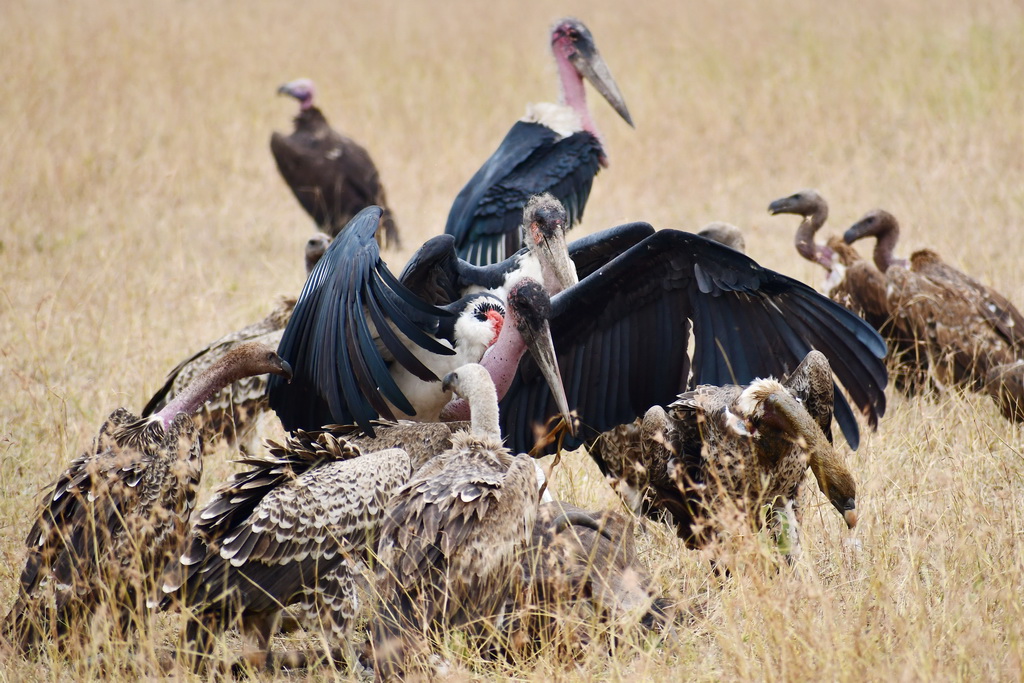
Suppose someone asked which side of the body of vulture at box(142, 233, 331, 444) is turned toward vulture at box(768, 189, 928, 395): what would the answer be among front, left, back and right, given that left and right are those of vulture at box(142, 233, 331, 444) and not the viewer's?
front

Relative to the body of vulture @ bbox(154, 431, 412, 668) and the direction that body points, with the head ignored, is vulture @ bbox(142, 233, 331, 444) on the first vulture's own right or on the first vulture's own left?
on the first vulture's own left

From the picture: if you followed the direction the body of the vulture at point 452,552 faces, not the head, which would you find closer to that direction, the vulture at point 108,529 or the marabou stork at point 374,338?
the marabou stork

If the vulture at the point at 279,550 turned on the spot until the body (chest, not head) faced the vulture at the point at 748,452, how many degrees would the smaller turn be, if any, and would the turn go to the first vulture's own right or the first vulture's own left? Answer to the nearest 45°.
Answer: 0° — it already faces it

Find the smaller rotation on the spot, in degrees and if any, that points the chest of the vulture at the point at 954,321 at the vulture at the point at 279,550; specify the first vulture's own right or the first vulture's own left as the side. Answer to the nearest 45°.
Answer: approximately 45° to the first vulture's own left

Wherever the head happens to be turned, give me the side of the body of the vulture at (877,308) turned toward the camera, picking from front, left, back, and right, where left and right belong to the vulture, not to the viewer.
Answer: left

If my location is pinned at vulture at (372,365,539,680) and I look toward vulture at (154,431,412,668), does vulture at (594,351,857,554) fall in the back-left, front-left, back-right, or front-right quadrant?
back-right

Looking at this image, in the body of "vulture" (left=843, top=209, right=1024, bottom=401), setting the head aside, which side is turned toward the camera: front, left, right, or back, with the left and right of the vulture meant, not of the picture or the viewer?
left

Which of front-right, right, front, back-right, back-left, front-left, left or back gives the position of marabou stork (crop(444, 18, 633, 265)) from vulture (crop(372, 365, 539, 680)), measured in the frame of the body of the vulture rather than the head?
front-left

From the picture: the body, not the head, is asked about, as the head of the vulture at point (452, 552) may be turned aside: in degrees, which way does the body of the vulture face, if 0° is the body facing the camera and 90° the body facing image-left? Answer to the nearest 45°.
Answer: approximately 225°
